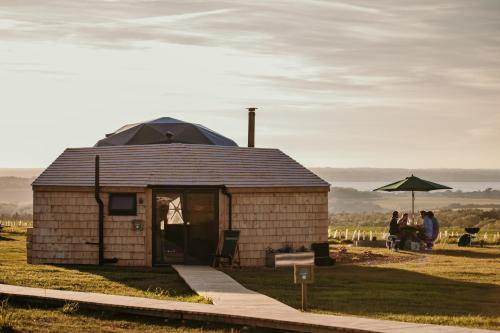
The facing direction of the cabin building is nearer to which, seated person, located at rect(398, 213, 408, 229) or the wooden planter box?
the wooden planter box

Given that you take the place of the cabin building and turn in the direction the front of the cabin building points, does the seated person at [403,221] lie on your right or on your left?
on your left

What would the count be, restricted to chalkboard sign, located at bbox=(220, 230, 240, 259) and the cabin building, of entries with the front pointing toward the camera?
2

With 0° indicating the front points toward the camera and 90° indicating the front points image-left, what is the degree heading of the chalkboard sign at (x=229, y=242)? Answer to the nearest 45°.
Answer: approximately 0°

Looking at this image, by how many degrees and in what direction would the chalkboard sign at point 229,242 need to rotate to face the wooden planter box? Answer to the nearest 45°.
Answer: approximately 90° to its left

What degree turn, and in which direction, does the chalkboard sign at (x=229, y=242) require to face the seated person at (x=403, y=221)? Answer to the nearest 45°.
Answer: approximately 135° to its left

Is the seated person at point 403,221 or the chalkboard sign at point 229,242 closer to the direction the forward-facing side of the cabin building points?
the chalkboard sign
